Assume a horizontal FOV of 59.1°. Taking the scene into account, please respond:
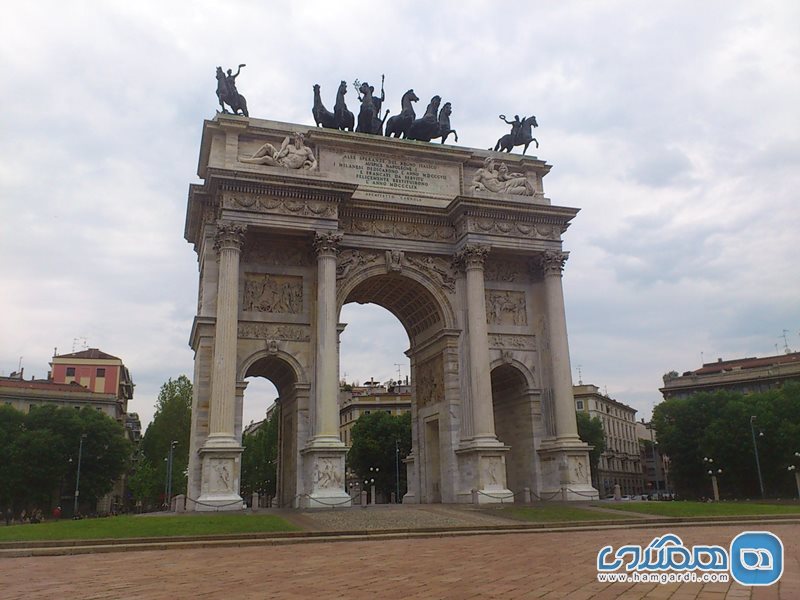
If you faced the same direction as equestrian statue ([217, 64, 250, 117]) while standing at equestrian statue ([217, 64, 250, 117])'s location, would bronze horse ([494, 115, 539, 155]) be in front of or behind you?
behind

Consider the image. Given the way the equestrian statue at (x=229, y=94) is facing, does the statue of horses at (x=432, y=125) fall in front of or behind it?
behind

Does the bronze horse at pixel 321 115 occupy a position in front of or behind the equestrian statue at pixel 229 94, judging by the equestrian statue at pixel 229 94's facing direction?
behind

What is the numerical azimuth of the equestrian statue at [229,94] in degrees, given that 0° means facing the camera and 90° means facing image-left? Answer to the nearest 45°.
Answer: approximately 45°

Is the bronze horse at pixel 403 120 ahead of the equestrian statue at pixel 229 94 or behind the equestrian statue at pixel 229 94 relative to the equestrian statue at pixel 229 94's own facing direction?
behind
